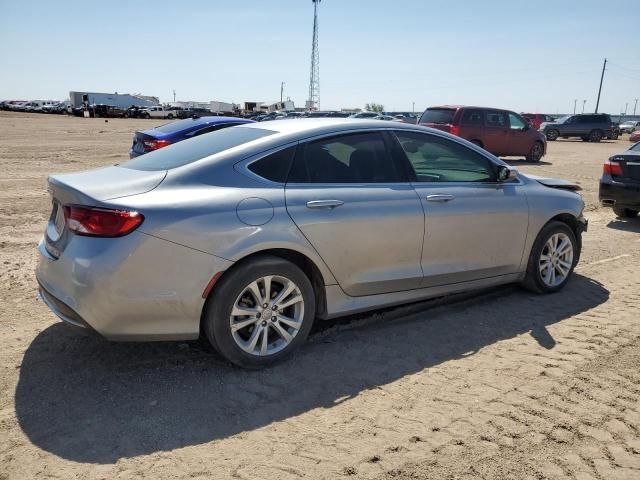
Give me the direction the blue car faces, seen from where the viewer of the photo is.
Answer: facing away from the viewer and to the right of the viewer

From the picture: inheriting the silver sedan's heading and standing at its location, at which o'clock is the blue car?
The blue car is roughly at 10 o'clock from the silver sedan.

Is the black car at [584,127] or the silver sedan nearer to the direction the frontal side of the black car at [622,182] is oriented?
the black car

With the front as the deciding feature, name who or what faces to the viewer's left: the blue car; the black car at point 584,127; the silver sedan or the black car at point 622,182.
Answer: the black car at point 584,127

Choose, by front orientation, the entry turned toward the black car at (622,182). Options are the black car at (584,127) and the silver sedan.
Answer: the silver sedan

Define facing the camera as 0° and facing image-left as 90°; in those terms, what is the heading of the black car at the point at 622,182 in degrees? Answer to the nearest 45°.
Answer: approximately 225°

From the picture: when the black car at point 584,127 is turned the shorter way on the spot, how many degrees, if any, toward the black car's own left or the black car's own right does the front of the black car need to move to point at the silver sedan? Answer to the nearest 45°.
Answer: approximately 90° to the black car's own left

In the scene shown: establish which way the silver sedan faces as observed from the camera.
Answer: facing away from the viewer and to the right of the viewer

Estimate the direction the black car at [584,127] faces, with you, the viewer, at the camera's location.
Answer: facing to the left of the viewer

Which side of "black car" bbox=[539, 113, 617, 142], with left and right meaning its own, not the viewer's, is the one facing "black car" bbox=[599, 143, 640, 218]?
left

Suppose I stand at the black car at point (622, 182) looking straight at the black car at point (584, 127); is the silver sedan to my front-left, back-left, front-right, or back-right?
back-left

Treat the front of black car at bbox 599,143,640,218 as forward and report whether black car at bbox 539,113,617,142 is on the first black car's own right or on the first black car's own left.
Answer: on the first black car's own left
